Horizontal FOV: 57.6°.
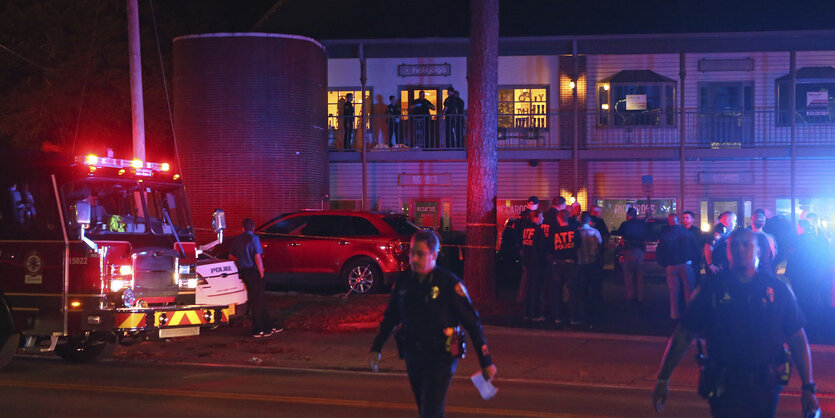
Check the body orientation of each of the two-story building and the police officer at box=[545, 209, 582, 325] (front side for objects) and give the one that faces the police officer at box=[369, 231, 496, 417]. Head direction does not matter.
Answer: the two-story building

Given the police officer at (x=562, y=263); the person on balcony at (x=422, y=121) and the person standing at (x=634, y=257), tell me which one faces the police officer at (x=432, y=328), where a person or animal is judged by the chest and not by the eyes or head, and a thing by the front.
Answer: the person on balcony

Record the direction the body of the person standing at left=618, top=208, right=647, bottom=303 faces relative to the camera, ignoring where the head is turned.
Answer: away from the camera

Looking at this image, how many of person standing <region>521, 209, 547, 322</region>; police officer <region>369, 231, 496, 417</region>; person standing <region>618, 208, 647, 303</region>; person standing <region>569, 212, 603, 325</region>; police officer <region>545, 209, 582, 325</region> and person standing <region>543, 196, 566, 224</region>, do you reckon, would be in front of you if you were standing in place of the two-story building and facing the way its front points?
6

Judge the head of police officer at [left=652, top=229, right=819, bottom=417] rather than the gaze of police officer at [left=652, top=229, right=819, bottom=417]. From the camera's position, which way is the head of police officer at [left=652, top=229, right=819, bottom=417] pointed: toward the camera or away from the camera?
toward the camera

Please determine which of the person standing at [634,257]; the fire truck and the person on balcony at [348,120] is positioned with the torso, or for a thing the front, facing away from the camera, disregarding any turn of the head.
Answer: the person standing

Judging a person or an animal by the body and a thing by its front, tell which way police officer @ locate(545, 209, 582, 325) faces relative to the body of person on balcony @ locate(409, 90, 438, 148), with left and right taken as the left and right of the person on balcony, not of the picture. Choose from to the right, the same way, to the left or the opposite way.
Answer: the opposite way

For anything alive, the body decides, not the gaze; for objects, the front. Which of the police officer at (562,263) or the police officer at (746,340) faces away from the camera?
the police officer at (562,263)

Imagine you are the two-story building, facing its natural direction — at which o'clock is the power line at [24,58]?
The power line is roughly at 2 o'clock from the two-story building.

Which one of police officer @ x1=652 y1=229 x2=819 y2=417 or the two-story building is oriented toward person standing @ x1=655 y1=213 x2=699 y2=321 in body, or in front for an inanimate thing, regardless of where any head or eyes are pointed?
the two-story building

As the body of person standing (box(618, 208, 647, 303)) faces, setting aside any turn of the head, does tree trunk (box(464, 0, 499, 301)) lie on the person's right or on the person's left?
on the person's left

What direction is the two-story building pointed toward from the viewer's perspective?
toward the camera

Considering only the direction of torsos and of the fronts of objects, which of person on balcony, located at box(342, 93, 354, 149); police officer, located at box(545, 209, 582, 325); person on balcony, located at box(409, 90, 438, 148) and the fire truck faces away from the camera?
the police officer

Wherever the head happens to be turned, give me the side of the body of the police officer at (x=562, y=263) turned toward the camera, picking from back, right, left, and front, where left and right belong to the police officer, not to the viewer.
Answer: back

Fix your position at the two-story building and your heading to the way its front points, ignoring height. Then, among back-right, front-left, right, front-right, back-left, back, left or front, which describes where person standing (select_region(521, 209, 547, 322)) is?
front

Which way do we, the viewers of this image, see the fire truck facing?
facing the viewer and to the right of the viewer
